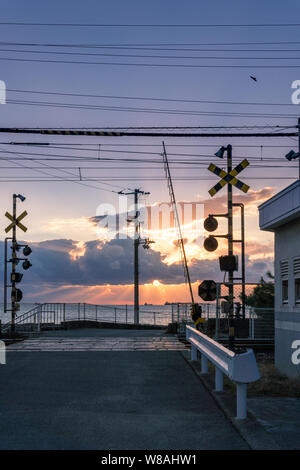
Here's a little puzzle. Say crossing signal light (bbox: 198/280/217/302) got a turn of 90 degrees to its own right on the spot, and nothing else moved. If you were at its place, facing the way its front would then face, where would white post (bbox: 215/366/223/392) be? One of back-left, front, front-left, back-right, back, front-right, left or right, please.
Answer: left

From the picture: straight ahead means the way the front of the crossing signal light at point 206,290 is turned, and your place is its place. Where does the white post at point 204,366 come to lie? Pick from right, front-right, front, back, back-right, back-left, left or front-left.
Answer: front

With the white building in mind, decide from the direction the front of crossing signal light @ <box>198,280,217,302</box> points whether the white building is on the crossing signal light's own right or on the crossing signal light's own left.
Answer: on the crossing signal light's own left

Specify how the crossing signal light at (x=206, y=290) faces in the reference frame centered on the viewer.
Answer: facing the viewer

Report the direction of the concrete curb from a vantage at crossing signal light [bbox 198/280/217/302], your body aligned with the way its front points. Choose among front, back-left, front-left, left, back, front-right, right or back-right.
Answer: front

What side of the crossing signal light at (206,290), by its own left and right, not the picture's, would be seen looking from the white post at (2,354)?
right

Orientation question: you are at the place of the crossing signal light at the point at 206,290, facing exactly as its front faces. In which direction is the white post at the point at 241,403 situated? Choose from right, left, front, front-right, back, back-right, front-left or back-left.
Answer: front

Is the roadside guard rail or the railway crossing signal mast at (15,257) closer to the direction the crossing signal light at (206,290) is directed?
the roadside guard rail
